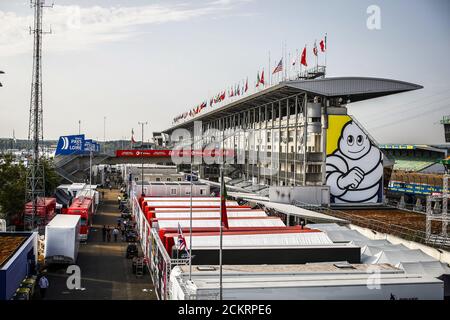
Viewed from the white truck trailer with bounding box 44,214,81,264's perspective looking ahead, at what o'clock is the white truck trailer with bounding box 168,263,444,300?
the white truck trailer with bounding box 168,263,444,300 is roughly at 5 o'clock from the white truck trailer with bounding box 44,214,81,264.

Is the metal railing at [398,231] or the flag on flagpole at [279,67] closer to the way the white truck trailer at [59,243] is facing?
the flag on flagpole

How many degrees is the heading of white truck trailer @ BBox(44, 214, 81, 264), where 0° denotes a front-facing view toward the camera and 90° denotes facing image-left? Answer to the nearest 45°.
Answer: approximately 180°

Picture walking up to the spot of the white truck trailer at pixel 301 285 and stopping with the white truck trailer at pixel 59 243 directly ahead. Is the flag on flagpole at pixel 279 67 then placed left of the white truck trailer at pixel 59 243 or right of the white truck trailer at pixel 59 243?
right
